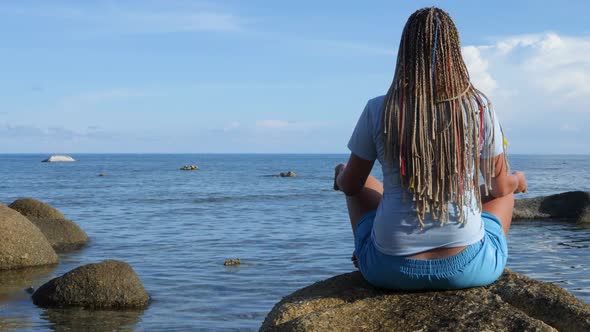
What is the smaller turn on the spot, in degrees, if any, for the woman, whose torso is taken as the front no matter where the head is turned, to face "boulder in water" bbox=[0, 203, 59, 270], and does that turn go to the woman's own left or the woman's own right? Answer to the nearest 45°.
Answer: approximately 45° to the woman's own left

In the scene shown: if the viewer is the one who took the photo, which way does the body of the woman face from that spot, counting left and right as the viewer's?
facing away from the viewer

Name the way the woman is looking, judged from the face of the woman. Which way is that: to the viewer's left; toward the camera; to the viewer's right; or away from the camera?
away from the camera

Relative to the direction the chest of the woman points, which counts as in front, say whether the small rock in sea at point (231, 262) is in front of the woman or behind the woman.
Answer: in front

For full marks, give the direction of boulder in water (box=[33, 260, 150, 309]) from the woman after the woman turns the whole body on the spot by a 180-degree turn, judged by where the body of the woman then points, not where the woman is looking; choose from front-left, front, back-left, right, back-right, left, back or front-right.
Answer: back-right

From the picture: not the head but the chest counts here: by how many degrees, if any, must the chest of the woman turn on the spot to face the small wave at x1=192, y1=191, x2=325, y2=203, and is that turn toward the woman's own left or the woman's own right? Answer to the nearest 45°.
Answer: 0° — they already face it
